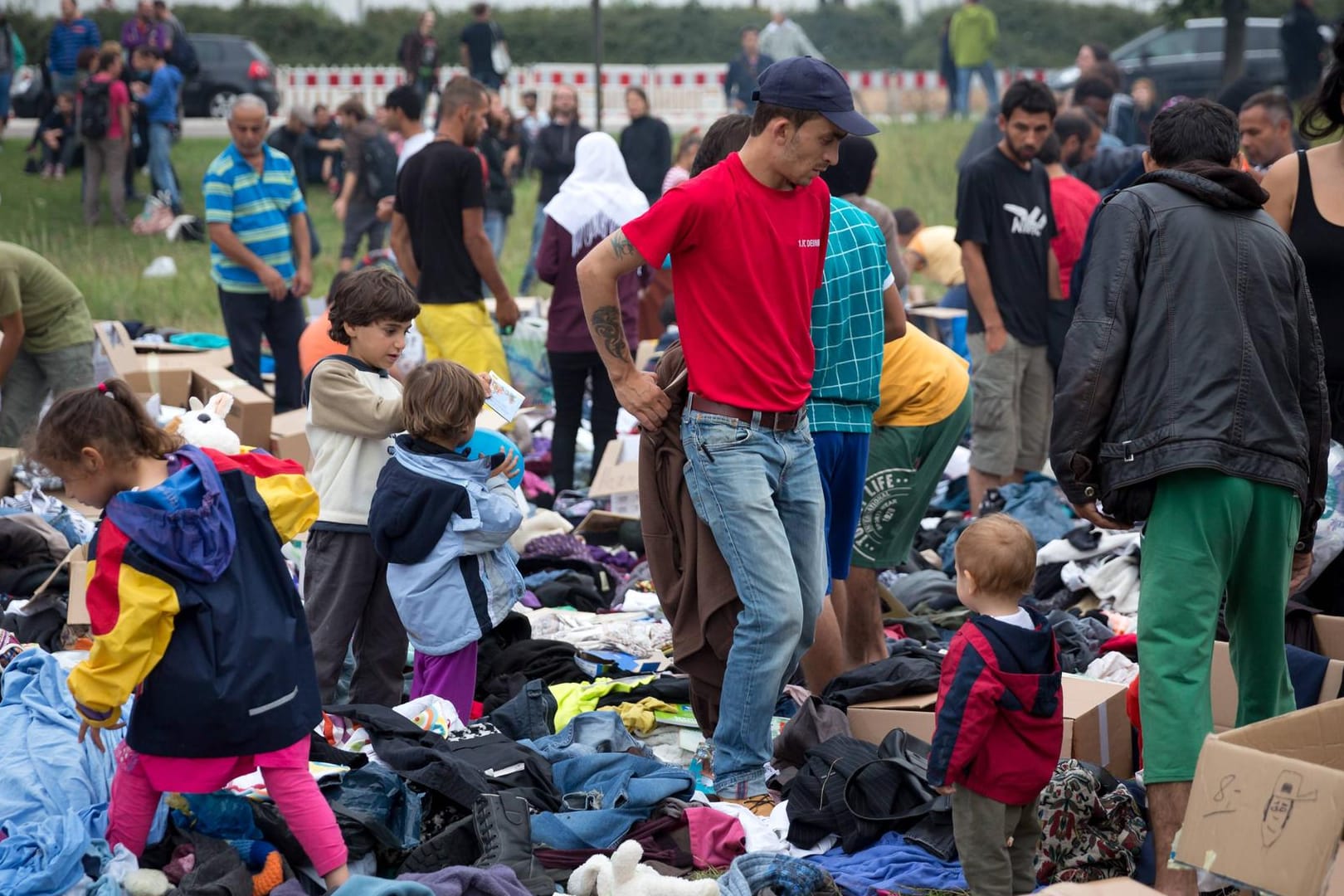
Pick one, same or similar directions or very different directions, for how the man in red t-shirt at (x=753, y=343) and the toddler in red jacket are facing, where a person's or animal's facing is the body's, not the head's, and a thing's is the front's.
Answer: very different directions

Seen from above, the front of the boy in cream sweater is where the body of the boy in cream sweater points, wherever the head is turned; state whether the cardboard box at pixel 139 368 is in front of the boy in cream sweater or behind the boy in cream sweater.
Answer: behind

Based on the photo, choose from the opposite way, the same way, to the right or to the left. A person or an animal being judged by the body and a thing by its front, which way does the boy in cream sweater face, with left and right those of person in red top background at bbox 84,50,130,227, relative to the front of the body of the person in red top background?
to the right

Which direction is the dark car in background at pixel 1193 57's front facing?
to the viewer's left

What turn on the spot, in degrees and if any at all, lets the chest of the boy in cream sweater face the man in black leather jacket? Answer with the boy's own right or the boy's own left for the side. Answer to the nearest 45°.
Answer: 0° — they already face them

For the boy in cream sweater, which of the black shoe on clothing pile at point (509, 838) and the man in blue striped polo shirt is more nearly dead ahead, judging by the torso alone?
the black shoe on clothing pile

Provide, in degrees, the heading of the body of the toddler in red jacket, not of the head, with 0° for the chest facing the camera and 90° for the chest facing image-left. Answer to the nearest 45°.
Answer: approximately 135°

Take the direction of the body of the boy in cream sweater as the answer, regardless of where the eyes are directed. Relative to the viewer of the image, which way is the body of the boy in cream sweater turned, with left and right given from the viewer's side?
facing the viewer and to the right of the viewer

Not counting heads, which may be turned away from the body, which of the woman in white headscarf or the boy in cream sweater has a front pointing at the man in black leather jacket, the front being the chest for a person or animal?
the boy in cream sweater

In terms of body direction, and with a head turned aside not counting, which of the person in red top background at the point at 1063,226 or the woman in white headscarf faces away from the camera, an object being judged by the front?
the woman in white headscarf

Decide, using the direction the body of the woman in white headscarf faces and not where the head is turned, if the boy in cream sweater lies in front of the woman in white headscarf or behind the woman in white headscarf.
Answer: behind
